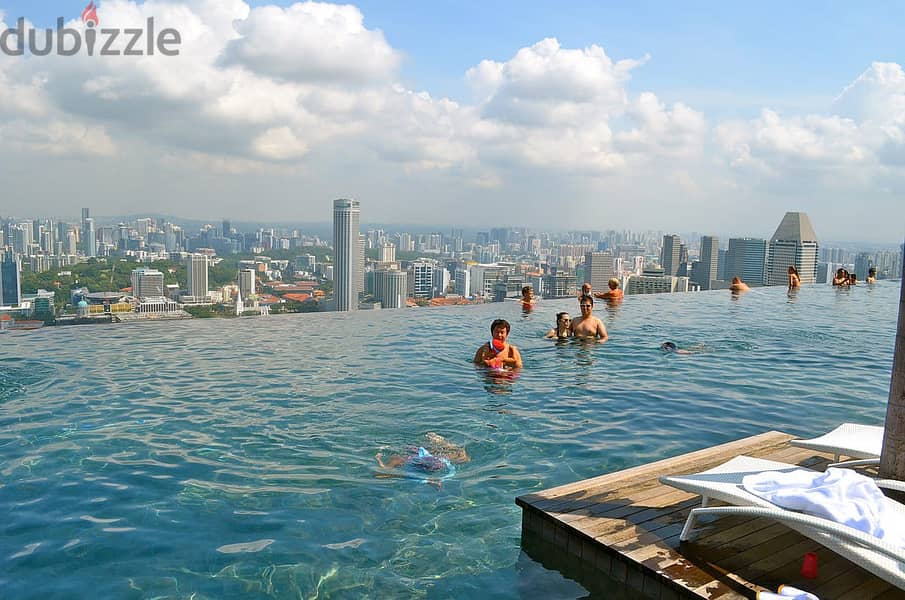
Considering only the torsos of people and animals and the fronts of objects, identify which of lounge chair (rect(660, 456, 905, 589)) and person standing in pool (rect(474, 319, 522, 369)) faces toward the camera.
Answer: the person standing in pool

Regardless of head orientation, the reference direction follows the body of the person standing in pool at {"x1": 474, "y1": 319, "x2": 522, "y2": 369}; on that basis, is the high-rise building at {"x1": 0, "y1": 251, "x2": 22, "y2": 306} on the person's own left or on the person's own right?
on the person's own right

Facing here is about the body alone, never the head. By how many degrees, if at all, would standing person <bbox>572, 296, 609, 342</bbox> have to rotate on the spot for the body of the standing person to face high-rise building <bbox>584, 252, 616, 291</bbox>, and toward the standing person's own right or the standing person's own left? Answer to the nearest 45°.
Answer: approximately 180°

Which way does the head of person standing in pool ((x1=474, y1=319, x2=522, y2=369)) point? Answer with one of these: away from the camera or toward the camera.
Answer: toward the camera

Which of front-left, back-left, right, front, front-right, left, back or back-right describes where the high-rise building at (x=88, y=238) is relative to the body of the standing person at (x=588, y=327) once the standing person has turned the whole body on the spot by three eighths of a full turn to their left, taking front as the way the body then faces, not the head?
left

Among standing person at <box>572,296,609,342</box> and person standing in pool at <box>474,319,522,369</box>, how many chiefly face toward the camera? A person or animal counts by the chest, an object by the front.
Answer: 2

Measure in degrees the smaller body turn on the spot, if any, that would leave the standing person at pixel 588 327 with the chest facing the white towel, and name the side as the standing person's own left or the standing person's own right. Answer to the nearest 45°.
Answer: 0° — they already face it

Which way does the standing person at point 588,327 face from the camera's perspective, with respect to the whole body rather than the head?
toward the camera

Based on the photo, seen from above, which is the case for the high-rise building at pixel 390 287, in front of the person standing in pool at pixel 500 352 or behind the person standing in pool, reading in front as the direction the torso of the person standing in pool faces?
behind

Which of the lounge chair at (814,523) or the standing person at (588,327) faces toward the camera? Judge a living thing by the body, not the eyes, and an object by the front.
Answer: the standing person

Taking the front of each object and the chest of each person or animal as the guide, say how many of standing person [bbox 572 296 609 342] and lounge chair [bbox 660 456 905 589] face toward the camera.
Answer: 1

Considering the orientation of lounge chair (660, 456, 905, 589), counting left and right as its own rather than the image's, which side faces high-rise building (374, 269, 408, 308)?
front

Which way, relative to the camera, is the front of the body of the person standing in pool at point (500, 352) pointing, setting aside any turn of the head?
toward the camera

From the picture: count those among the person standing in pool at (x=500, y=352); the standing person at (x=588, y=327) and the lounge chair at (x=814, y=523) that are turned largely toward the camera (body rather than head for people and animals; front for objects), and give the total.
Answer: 2
